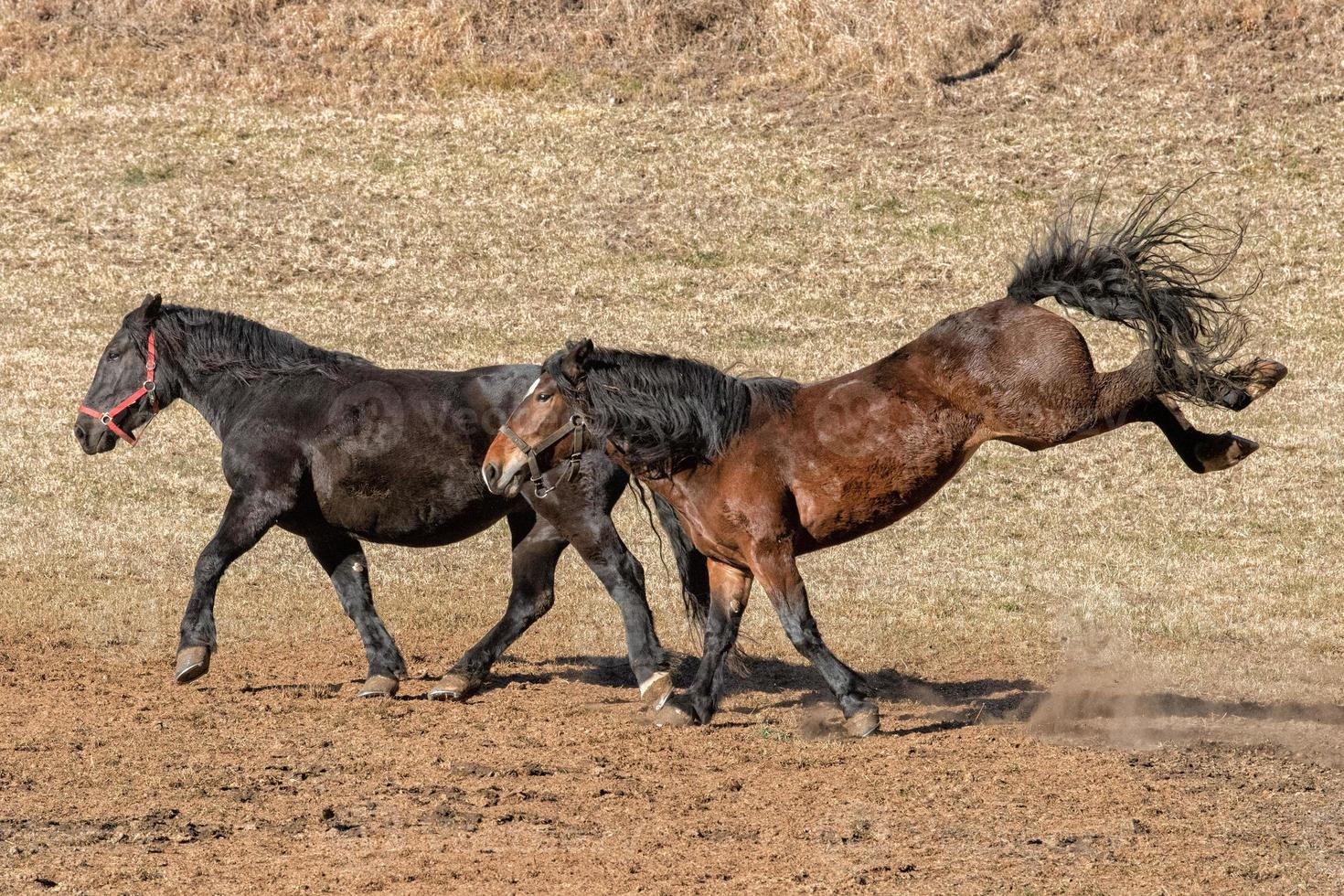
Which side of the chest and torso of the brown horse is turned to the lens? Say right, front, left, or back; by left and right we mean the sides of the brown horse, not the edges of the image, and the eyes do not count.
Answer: left

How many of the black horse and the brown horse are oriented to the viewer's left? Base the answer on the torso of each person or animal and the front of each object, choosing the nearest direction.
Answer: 2

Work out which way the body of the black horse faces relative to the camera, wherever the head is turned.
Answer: to the viewer's left

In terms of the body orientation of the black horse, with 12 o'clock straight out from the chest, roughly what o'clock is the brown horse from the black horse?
The brown horse is roughly at 7 o'clock from the black horse.

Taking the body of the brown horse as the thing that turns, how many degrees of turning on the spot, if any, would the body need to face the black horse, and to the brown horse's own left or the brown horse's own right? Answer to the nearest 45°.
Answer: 0° — it already faces it
